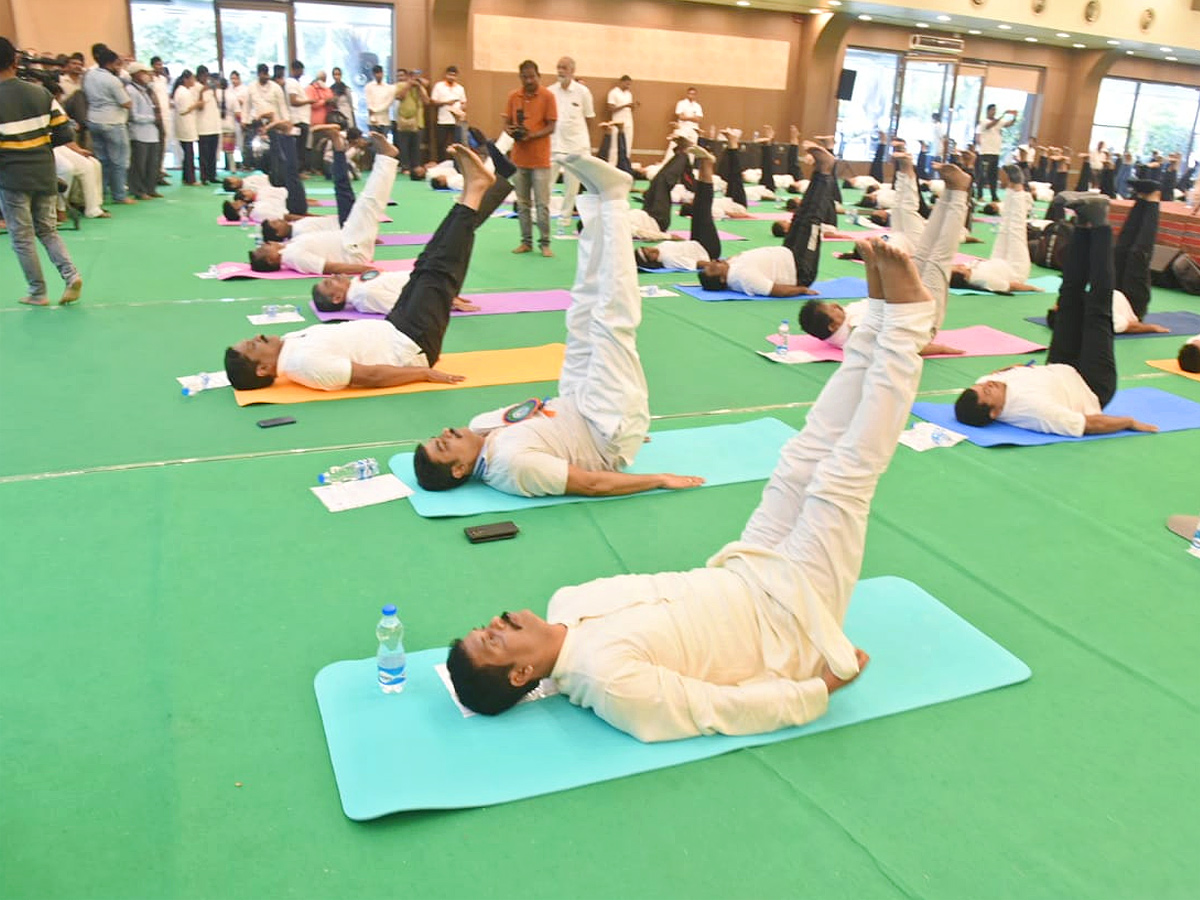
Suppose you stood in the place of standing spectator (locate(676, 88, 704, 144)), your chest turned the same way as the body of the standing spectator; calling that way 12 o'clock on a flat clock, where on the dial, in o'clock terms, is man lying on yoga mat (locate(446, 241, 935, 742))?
The man lying on yoga mat is roughly at 12 o'clock from the standing spectator.

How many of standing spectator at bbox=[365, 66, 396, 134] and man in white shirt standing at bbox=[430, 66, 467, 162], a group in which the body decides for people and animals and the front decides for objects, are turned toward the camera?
2

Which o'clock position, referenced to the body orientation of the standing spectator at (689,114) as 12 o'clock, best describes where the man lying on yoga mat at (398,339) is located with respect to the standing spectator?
The man lying on yoga mat is roughly at 12 o'clock from the standing spectator.

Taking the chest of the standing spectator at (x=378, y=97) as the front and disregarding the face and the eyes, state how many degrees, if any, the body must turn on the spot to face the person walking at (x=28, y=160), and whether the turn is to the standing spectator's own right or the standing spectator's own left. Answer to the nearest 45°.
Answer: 0° — they already face them

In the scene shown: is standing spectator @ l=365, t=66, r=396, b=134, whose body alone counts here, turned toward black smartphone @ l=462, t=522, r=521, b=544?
yes

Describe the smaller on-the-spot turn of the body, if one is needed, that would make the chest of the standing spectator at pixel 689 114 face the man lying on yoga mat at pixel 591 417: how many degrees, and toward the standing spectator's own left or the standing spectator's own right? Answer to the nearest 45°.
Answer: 0° — they already face them

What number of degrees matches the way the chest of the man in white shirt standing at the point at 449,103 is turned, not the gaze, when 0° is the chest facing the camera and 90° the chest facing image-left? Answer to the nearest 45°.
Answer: approximately 0°
